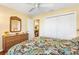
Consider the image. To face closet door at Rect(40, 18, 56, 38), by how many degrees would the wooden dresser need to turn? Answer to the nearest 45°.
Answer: approximately 45° to its left

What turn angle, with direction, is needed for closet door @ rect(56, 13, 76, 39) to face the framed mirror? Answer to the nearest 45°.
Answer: approximately 45° to its right

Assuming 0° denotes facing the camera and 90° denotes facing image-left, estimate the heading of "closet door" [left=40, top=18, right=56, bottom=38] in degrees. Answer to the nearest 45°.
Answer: approximately 45°
